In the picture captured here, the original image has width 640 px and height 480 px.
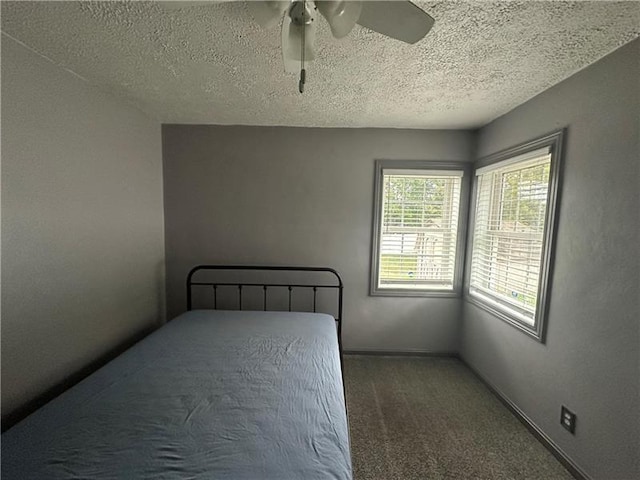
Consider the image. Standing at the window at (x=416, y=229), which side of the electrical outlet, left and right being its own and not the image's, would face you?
right

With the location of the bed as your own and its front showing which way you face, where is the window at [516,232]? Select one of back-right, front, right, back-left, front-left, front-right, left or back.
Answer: left

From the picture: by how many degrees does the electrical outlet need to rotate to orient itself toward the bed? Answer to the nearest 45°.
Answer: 0° — it already faces it

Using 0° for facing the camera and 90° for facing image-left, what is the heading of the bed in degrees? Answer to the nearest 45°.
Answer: approximately 0°

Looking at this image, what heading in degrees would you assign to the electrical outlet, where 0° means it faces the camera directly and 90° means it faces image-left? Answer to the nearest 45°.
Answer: approximately 45°
